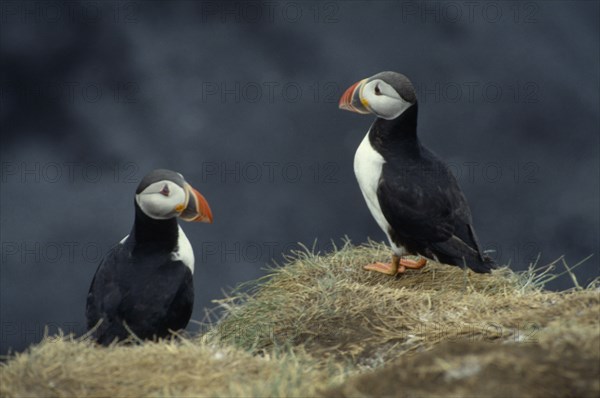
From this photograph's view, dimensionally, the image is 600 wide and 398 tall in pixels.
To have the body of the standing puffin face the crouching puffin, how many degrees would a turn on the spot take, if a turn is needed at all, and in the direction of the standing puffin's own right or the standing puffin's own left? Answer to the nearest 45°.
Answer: approximately 45° to the standing puffin's own left

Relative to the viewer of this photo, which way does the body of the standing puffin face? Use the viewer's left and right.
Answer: facing to the left of the viewer
